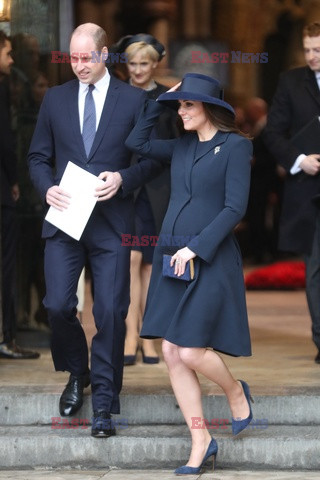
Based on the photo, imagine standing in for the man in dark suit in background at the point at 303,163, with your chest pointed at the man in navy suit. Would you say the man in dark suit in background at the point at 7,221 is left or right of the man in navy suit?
right

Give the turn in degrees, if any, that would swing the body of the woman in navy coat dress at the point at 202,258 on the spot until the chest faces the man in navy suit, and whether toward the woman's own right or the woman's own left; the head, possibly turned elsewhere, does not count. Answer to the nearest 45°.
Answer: approximately 90° to the woman's own right
